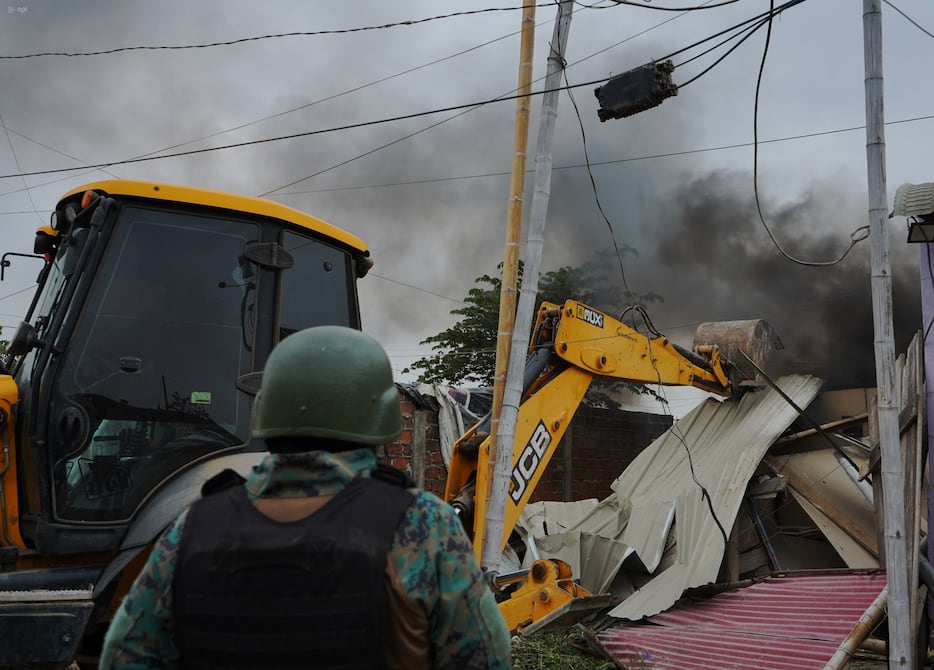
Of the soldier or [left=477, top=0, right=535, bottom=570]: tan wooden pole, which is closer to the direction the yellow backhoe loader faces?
the soldier

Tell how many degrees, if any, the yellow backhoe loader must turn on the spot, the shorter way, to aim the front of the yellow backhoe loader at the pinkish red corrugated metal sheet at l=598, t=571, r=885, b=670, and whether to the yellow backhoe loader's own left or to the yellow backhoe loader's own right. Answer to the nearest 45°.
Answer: approximately 135° to the yellow backhoe loader's own left

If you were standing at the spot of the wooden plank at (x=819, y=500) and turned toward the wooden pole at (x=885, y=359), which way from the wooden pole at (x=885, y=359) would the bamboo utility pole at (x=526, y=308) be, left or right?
right

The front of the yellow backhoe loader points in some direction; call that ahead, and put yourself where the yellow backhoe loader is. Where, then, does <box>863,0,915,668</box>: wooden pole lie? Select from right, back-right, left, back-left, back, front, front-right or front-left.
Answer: back-left

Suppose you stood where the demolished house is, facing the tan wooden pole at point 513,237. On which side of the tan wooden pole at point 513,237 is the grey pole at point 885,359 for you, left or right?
left

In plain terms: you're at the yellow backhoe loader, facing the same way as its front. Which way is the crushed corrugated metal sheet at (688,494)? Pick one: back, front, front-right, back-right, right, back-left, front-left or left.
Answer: back

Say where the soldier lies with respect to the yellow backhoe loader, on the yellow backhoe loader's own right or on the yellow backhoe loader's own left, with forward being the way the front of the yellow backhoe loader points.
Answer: on the yellow backhoe loader's own left

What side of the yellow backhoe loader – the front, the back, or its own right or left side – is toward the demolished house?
back

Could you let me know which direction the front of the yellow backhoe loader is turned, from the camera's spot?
facing the viewer and to the left of the viewer

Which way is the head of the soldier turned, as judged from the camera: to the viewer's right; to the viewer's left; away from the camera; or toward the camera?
away from the camera

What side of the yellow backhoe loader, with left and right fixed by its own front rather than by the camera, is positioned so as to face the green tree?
back
